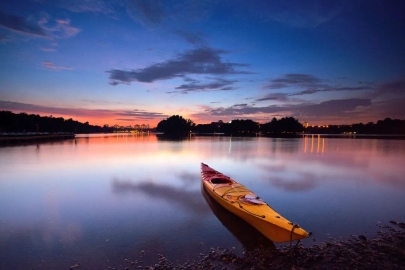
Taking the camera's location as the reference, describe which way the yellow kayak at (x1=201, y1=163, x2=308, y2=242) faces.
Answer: facing the viewer and to the right of the viewer
